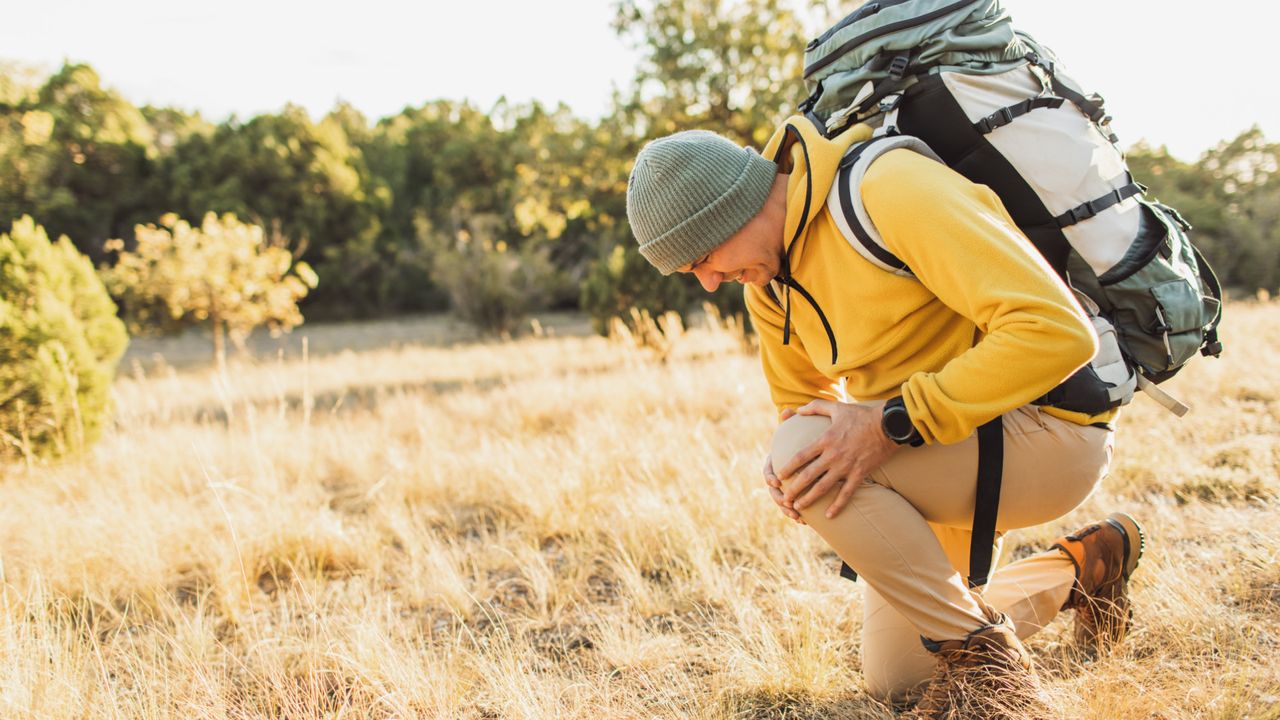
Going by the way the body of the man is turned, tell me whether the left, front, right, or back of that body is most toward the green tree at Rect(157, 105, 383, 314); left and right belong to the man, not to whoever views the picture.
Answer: right

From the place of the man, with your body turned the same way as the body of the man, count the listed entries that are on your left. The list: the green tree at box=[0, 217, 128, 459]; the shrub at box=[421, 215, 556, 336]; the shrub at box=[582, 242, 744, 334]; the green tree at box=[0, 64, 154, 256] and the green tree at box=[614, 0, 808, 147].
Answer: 0

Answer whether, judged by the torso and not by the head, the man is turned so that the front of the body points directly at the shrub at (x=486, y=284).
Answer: no

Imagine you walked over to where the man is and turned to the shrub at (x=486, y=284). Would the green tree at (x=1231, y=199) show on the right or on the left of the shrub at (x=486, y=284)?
right

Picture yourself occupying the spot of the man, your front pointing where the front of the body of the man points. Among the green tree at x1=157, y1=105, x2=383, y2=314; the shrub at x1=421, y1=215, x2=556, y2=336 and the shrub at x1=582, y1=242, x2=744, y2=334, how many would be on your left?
0

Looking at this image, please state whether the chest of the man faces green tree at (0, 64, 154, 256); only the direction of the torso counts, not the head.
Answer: no

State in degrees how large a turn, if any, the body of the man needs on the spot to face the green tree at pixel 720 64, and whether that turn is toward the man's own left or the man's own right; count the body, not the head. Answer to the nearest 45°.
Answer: approximately 135° to the man's own right

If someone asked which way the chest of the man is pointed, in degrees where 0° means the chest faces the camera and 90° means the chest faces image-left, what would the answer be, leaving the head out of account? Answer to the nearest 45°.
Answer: approximately 45°

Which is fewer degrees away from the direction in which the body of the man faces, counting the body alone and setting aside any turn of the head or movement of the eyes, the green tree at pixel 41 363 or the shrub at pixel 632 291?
the green tree

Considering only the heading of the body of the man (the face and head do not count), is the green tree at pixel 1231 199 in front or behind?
behind

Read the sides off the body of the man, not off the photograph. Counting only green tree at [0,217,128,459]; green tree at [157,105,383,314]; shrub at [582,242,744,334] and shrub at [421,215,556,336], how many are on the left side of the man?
0

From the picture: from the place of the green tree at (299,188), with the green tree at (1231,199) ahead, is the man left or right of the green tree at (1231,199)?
right
